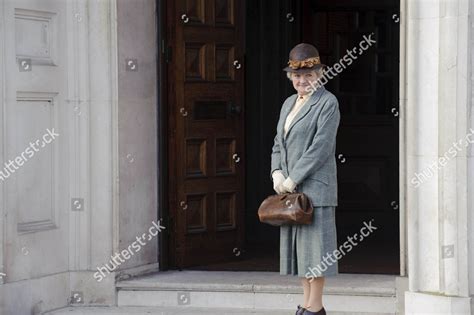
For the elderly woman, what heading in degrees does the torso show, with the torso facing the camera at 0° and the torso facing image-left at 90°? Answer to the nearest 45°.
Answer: approximately 45°

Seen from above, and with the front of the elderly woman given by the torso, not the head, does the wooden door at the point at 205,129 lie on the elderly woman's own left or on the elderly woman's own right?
on the elderly woman's own right
